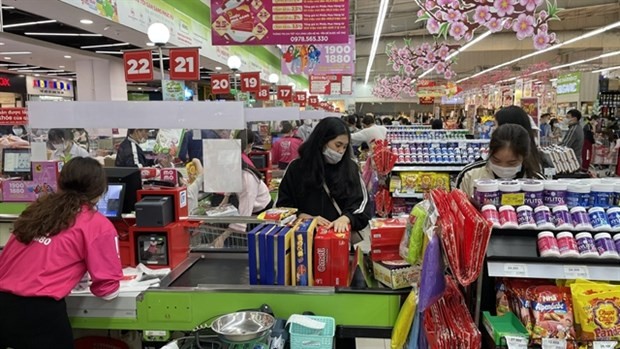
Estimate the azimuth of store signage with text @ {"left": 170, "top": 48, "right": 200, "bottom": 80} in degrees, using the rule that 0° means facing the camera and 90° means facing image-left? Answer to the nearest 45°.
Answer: approximately 0°

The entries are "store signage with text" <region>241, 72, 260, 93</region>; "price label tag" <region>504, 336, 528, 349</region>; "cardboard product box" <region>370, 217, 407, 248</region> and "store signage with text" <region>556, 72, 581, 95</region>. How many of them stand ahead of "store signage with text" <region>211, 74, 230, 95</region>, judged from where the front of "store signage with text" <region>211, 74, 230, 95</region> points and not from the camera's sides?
2

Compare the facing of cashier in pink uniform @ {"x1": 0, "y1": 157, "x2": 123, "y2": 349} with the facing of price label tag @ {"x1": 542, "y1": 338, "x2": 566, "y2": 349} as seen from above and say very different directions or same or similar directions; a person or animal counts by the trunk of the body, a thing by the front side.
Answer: very different directions

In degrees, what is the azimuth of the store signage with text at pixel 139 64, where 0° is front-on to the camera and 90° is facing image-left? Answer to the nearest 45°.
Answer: approximately 0°

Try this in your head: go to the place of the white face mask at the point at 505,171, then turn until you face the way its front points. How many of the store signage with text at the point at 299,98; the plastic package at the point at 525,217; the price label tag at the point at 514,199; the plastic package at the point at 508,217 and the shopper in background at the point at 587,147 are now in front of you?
3

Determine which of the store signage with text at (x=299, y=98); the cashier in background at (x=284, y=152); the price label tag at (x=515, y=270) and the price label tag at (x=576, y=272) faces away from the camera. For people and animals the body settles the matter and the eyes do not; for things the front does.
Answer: the cashier in background

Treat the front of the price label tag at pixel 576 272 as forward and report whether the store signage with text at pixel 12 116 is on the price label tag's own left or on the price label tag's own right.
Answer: on the price label tag's own right

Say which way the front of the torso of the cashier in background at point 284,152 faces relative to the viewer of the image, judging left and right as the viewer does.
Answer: facing away from the viewer

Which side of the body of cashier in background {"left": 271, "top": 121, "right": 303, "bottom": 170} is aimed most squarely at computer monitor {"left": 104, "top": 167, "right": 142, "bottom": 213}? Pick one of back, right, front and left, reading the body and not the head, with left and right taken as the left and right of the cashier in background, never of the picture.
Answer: back
